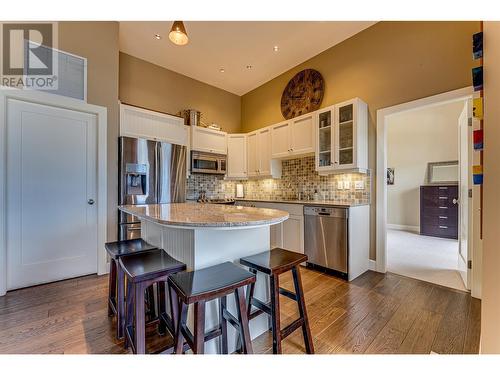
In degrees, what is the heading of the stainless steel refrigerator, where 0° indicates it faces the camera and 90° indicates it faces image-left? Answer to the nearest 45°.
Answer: approximately 315°

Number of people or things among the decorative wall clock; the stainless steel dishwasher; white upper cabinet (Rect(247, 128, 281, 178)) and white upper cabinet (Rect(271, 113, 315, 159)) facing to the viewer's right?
0

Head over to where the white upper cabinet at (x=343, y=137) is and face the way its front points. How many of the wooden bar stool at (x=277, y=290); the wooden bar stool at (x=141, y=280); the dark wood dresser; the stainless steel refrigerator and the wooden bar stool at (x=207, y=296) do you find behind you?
1

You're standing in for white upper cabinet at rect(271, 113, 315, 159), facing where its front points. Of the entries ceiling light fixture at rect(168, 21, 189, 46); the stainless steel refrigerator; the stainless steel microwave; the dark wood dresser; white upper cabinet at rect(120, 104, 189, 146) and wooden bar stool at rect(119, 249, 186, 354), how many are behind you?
1

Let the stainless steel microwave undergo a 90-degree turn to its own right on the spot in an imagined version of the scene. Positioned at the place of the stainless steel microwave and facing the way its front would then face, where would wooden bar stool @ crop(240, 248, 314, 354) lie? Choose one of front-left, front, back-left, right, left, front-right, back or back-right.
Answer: front-left

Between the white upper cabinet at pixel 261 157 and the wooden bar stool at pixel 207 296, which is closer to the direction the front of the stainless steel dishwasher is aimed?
the wooden bar stool

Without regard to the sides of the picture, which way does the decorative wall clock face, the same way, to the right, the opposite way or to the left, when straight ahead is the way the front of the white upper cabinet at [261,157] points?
the same way

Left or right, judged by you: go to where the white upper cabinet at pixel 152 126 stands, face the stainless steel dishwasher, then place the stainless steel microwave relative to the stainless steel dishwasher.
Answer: left

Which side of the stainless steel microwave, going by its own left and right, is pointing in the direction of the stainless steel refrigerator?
right

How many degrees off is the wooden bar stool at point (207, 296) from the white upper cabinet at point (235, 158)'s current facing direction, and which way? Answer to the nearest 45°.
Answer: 0° — it already faces it

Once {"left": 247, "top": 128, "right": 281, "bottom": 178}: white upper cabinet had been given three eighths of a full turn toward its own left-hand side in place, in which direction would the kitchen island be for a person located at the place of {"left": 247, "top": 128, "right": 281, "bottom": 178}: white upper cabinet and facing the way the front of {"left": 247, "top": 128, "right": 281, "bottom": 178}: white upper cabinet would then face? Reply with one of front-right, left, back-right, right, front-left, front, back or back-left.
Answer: right

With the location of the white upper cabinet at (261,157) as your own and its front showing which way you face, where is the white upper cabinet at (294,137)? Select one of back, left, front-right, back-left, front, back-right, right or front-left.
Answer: left

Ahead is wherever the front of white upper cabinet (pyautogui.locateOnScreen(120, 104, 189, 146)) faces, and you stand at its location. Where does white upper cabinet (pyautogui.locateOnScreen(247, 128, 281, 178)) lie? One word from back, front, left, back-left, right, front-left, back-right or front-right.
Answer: front-left

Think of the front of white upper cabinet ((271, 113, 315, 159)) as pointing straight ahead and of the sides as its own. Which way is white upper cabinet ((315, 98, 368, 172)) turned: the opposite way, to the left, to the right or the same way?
the same way

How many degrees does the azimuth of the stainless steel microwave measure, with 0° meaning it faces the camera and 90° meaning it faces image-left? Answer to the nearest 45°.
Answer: approximately 315°

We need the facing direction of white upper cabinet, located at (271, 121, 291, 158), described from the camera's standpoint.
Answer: facing the viewer and to the left of the viewer
